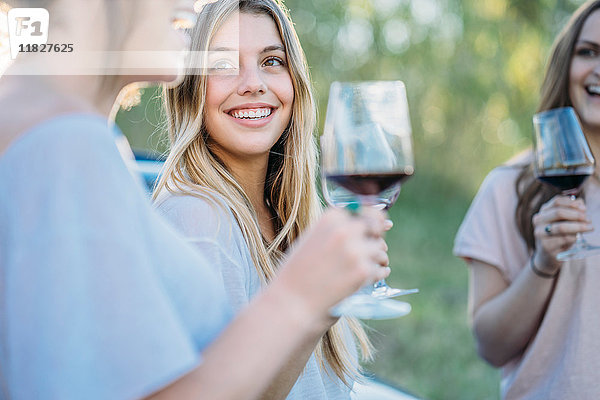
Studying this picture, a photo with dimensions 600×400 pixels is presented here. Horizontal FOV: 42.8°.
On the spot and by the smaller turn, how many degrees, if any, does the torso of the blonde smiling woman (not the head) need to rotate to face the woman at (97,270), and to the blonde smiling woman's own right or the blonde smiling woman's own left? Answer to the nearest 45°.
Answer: approximately 45° to the blonde smiling woman's own right

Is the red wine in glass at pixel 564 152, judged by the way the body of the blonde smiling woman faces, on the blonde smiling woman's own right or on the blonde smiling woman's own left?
on the blonde smiling woman's own left
